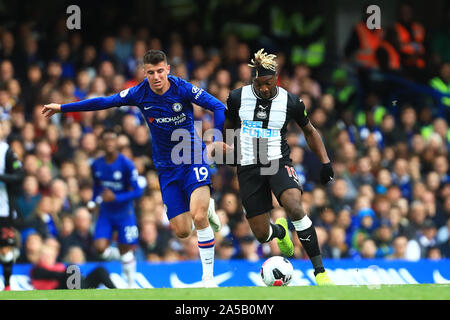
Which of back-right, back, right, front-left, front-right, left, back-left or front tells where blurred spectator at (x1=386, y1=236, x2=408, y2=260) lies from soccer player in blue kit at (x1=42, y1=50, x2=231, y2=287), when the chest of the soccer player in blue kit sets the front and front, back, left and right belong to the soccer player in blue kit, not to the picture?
back-left

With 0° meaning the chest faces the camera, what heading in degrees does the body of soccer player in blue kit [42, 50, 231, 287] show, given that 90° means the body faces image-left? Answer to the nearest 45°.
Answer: approximately 0°

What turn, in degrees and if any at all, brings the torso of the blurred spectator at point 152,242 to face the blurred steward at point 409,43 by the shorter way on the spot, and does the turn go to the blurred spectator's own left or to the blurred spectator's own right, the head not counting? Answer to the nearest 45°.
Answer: approximately 135° to the blurred spectator's own left

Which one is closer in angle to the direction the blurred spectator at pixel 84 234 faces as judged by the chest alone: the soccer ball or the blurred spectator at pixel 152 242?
the soccer ball

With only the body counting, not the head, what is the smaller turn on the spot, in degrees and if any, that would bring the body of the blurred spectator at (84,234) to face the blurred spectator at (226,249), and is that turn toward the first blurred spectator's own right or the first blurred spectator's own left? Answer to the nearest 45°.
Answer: approximately 90° to the first blurred spectator's own left
